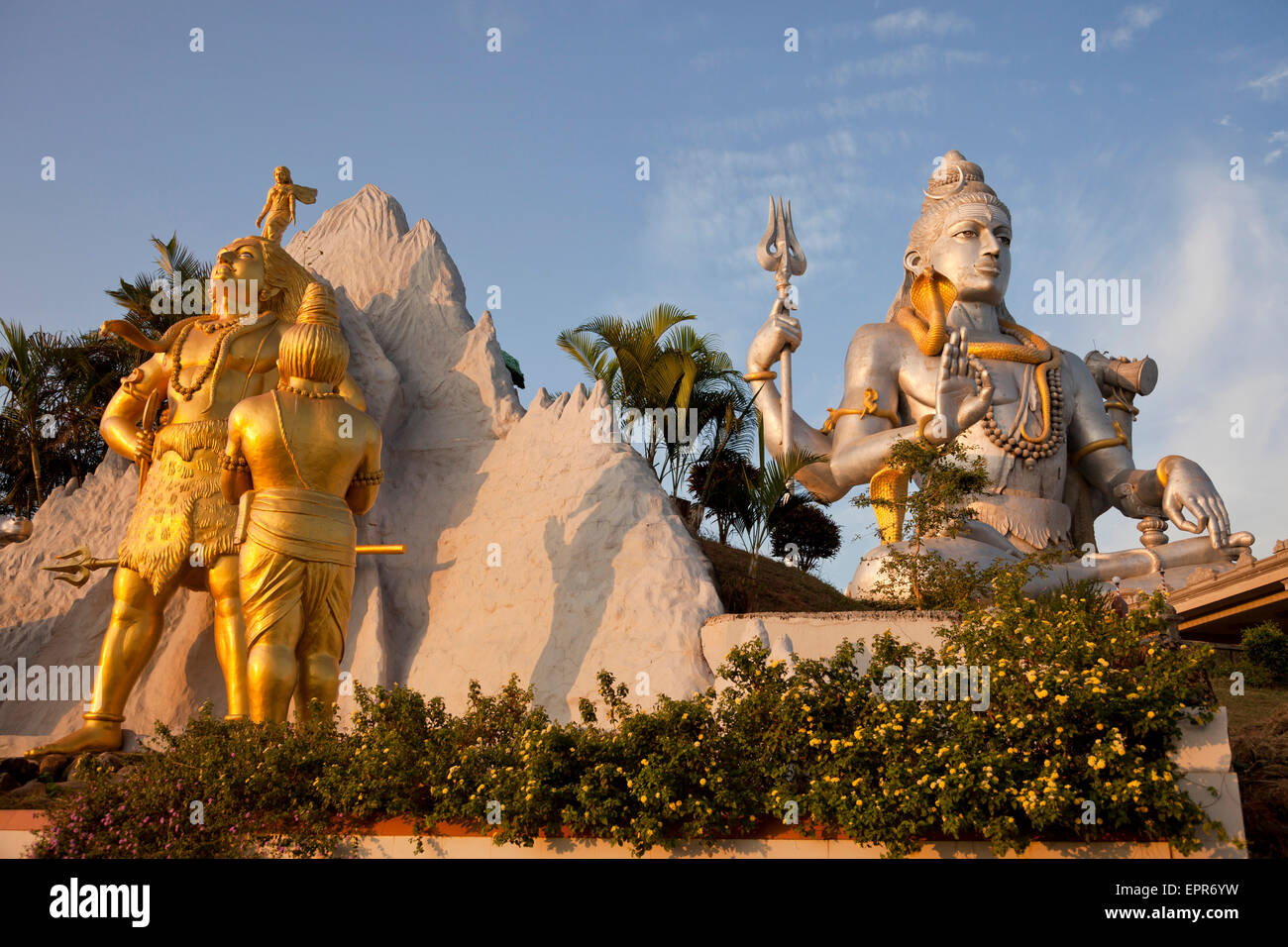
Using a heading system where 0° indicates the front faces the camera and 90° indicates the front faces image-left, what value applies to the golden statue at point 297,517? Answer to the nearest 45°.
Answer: approximately 180°

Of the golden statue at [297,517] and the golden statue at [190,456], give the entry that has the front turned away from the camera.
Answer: the golden statue at [297,517]

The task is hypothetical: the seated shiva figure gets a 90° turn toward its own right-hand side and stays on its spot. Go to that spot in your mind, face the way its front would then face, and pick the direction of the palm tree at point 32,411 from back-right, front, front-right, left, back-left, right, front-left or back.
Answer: front-right

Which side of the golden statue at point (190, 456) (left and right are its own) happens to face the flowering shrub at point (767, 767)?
left

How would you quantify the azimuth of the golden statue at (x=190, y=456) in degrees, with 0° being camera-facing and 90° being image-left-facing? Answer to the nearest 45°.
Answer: approximately 45°

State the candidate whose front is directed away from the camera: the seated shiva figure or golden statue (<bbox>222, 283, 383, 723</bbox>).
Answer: the golden statue

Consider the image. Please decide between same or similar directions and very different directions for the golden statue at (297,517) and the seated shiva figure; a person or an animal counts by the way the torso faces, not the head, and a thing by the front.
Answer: very different directions
